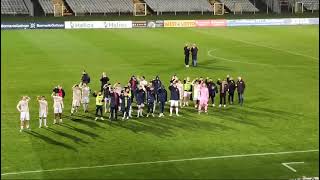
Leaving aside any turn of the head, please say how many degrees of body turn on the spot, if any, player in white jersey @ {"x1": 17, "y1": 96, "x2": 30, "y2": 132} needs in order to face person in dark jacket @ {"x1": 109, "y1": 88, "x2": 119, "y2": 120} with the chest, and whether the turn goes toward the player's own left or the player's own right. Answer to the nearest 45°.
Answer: approximately 90° to the player's own left

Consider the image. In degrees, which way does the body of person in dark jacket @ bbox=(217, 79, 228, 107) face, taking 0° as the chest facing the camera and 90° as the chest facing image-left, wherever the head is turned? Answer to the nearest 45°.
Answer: approximately 0°

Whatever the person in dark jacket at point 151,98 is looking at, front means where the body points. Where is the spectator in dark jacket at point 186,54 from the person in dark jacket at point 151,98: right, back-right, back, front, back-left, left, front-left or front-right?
back

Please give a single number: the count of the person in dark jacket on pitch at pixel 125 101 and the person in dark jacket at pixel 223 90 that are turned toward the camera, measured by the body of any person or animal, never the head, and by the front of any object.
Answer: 2

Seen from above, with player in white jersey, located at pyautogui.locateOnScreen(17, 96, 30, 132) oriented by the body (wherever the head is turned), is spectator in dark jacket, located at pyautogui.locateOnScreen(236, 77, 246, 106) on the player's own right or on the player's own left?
on the player's own left

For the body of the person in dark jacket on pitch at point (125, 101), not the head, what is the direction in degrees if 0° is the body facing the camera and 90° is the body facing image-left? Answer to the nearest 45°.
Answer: approximately 0°
